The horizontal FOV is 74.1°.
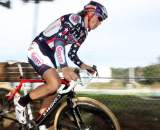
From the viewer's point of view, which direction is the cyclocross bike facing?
to the viewer's right
